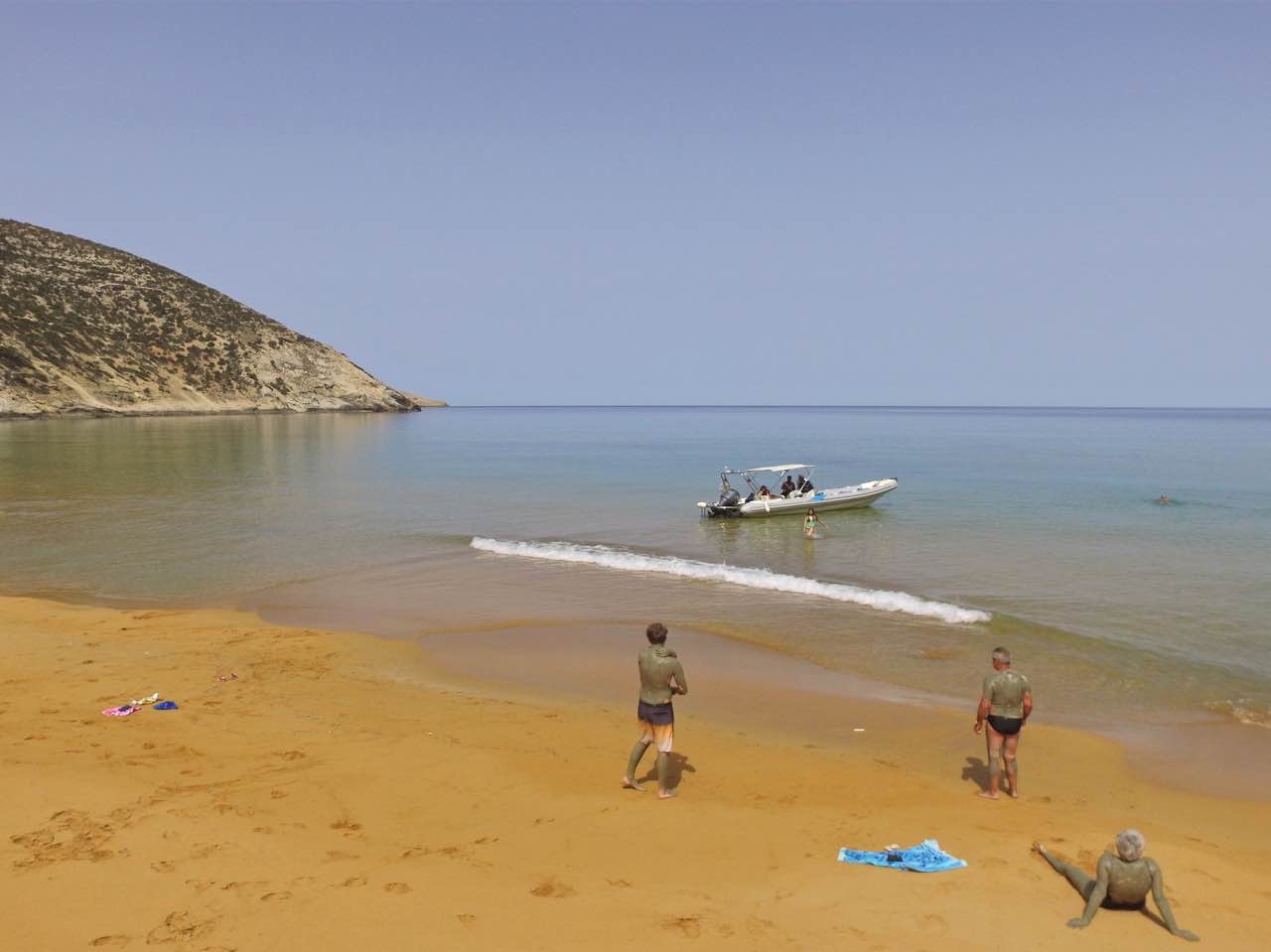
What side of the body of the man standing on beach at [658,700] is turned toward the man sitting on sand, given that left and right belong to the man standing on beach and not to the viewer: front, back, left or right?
right

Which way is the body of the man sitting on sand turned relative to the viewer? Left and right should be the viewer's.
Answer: facing away from the viewer

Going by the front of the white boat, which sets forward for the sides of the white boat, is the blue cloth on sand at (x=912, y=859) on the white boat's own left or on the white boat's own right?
on the white boat's own right

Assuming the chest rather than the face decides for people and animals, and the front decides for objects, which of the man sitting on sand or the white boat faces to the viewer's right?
the white boat

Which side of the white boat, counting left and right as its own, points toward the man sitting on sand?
right

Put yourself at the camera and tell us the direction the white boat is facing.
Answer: facing to the right of the viewer

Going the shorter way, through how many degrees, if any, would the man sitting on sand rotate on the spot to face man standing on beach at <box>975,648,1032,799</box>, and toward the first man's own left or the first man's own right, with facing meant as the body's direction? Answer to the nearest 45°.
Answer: approximately 45° to the first man's own left

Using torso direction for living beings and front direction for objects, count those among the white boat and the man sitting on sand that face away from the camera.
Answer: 1

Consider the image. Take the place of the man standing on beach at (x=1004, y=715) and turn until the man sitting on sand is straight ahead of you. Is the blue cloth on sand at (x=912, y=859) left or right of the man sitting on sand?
right

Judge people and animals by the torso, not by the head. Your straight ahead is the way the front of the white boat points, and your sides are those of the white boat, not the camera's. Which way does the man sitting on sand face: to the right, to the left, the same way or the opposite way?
to the left

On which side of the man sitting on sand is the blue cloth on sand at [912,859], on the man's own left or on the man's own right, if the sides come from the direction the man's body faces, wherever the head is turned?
on the man's own left

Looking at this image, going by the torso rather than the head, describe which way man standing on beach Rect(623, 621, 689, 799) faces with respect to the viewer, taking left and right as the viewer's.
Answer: facing away from the viewer and to the right of the viewer
